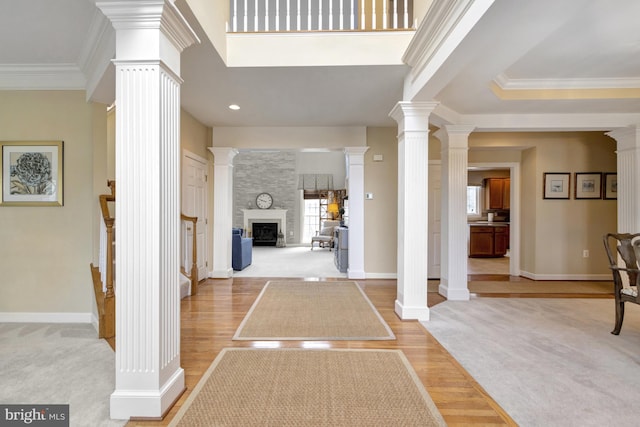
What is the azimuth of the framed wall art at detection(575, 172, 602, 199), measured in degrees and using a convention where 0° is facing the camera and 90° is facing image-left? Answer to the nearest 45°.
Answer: approximately 0°

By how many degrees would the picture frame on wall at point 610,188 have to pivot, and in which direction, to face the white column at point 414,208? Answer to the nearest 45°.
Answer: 0° — it already faces it

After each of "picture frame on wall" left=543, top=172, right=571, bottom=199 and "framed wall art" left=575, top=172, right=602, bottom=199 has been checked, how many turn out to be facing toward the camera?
2

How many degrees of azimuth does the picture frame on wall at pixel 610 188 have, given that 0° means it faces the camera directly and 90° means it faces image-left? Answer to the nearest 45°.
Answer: approximately 0°

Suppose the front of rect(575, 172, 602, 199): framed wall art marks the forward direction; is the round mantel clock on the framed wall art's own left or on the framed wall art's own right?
on the framed wall art's own right

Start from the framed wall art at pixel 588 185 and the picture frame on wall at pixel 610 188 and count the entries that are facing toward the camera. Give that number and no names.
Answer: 2
